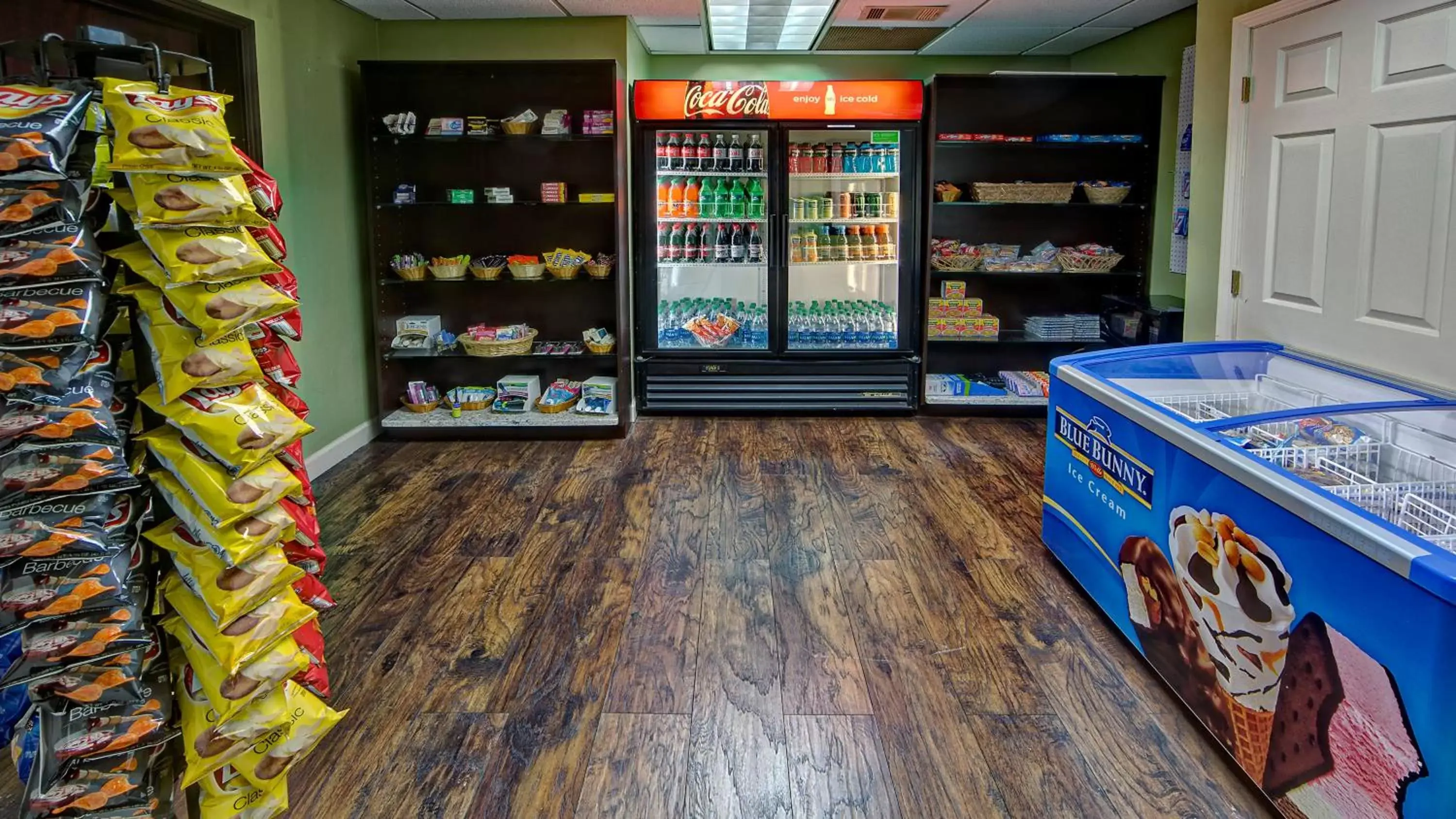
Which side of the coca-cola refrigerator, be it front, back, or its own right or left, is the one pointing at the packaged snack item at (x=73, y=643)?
front

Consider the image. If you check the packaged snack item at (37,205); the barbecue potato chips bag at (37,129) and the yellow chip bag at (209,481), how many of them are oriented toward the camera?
3

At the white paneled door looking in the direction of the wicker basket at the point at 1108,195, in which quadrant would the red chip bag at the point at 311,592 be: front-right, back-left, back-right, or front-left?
back-left

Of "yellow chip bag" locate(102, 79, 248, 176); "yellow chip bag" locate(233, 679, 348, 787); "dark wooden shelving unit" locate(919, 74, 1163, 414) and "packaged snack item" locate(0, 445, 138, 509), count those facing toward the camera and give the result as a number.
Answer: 4

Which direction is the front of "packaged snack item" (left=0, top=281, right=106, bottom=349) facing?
toward the camera

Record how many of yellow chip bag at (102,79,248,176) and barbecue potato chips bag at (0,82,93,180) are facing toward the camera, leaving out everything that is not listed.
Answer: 2

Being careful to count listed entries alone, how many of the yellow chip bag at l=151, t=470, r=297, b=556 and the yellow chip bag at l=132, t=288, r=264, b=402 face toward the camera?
2

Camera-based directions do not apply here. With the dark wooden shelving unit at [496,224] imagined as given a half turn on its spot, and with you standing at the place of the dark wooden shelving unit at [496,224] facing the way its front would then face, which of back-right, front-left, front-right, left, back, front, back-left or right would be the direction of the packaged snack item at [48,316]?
back

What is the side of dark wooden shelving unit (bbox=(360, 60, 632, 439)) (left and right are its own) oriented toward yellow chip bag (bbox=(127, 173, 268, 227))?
front

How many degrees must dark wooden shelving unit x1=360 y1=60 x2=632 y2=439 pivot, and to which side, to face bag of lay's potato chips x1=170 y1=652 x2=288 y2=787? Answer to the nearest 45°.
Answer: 0° — it already faces it

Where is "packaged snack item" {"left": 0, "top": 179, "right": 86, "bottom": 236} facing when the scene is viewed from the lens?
facing the viewer

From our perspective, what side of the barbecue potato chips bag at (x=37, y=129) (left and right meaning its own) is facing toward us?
front

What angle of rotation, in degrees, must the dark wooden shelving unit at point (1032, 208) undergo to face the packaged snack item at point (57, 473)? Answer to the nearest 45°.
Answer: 0° — it already faces it
